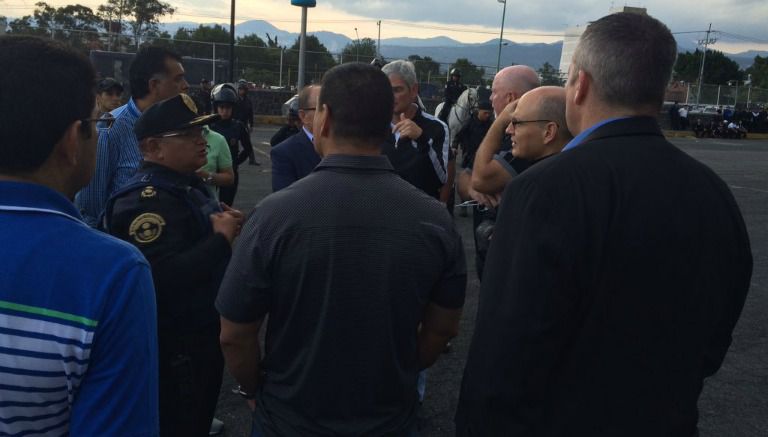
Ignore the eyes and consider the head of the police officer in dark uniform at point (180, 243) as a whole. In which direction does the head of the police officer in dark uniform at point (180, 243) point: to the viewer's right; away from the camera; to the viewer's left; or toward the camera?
to the viewer's right

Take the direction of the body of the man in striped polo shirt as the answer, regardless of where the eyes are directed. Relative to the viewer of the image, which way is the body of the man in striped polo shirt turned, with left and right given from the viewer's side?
facing away from the viewer and to the right of the viewer

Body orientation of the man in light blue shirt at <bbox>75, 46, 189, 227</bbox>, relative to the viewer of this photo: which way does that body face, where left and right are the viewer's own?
facing to the right of the viewer

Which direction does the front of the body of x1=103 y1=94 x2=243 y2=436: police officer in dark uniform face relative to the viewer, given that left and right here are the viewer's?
facing to the right of the viewer

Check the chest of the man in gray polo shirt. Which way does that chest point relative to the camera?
away from the camera

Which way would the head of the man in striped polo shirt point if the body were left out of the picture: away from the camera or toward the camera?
away from the camera

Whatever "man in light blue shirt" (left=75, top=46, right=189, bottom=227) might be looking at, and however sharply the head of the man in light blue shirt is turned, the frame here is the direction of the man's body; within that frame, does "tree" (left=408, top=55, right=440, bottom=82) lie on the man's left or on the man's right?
on the man's left

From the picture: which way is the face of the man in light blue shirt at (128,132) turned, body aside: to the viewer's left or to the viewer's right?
to the viewer's right

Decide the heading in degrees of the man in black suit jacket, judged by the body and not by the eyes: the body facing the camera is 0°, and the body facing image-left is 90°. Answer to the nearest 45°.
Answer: approximately 135°

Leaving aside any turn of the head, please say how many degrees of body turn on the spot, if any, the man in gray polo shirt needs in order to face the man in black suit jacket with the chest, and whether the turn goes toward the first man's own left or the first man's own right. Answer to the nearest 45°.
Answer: approximately 135° to the first man's own right

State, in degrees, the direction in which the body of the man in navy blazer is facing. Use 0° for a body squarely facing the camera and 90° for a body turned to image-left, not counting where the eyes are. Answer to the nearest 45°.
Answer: approximately 315°

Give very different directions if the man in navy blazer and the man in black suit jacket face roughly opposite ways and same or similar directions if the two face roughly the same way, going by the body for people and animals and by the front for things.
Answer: very different directions
